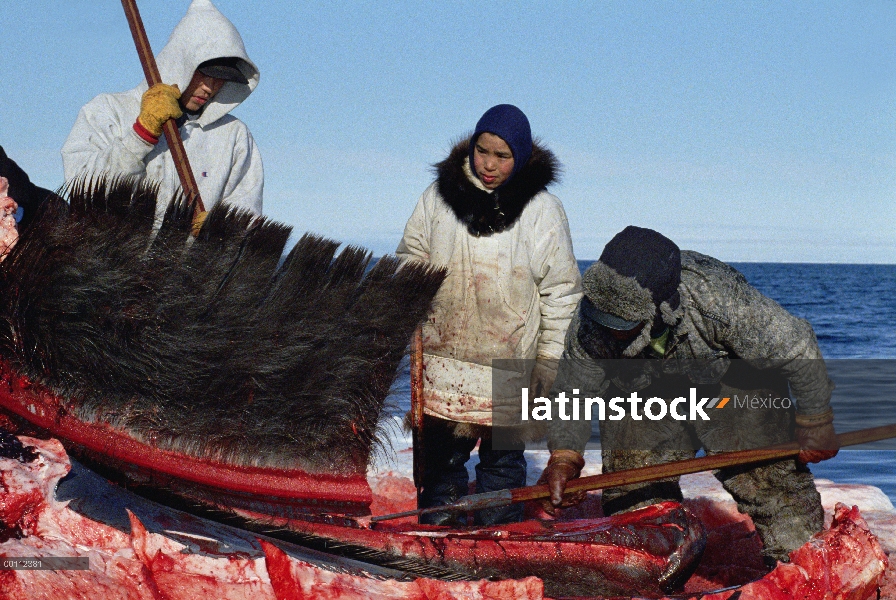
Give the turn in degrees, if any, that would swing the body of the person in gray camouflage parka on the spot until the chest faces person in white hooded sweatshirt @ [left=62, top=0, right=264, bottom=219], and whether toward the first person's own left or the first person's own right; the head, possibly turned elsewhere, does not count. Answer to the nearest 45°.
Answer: approximately 45° to the first person's own right

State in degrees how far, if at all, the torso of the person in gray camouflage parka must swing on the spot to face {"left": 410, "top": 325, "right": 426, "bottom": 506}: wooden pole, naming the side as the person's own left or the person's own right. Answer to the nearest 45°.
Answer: approximately 45° to the person's own right

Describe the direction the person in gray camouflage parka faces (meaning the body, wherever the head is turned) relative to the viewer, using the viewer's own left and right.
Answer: facing the viewer and to the left of the viewer

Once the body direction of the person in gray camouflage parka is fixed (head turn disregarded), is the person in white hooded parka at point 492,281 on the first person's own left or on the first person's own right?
on the first person's own right
